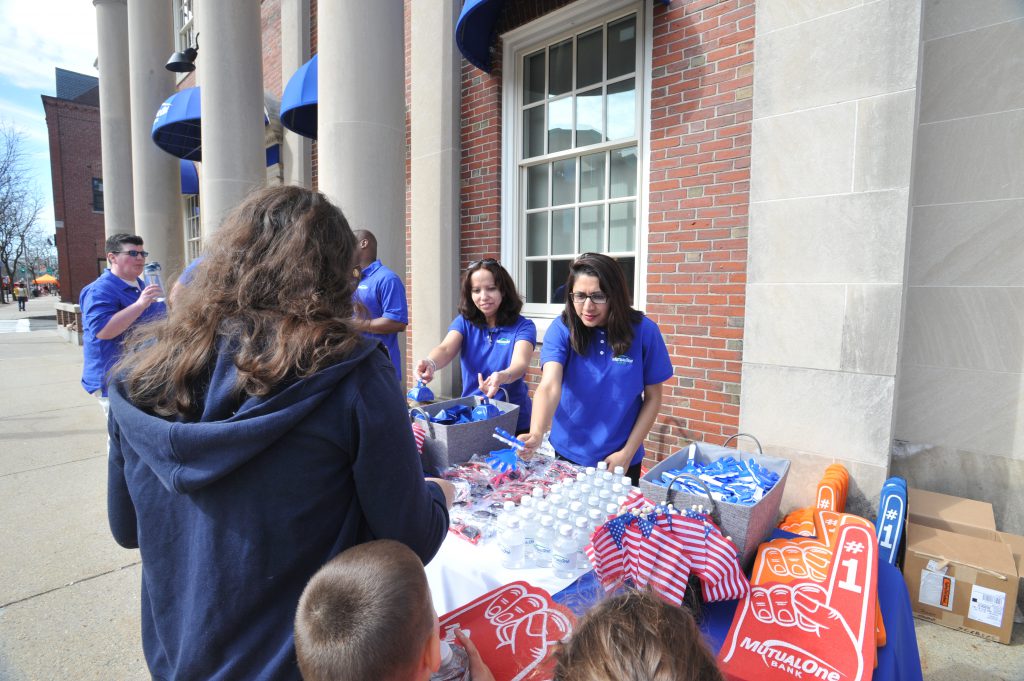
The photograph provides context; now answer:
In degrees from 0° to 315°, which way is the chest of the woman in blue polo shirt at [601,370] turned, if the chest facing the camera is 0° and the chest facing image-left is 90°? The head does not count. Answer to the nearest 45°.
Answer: approximately 0°

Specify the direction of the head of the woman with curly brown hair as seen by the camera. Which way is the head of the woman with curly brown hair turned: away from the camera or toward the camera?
away from the camera

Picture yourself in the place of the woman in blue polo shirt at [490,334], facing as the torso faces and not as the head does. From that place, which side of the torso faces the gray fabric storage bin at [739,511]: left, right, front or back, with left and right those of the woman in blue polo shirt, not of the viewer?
left

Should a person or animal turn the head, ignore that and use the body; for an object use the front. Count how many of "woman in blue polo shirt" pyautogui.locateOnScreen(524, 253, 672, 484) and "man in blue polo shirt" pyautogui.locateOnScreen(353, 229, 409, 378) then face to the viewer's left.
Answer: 1

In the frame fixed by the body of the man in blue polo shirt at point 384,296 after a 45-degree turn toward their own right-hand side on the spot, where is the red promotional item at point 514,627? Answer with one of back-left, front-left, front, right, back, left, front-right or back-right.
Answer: back-left

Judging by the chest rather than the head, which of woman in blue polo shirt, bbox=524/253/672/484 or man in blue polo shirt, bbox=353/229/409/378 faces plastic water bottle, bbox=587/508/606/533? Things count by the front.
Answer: the woman in blue polo shirt

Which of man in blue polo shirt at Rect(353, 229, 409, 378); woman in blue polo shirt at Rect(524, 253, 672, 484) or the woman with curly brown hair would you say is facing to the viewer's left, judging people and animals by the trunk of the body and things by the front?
the man in blue polo shirt

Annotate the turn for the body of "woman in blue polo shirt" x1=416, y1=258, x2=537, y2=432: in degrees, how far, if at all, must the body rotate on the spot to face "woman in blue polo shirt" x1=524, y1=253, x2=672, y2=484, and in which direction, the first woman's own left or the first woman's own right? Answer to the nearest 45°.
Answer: approximately 90° to the first woman's own left

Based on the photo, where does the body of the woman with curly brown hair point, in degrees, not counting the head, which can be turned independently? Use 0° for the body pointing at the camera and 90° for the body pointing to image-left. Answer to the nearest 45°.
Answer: approximately 225°

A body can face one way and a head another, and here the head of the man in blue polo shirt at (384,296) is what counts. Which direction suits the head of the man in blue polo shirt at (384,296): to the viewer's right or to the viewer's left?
to the viewer's left

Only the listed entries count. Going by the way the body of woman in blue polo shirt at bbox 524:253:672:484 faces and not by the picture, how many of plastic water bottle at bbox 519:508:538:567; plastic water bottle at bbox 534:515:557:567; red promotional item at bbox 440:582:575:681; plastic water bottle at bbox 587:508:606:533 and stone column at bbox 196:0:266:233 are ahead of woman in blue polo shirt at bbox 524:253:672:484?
4

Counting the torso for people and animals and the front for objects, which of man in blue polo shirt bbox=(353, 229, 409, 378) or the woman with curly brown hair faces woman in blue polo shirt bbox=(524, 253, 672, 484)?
the woman with curly brown hair

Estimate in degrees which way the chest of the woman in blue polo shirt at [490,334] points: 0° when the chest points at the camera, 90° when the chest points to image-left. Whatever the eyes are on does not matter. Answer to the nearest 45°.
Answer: approximately 45°

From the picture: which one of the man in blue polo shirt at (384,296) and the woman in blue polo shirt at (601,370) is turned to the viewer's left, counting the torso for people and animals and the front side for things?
the man in blue polo shirt

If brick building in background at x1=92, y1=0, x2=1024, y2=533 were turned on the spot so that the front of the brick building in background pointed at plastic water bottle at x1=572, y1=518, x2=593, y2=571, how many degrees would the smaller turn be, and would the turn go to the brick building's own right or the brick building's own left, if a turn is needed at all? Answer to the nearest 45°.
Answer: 0° — it already faces it

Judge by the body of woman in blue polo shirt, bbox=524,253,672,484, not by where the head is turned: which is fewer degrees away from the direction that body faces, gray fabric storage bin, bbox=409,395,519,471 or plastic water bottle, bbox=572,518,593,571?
the plastic water bottle

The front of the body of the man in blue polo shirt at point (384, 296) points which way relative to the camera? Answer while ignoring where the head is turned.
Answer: to the viewer's left

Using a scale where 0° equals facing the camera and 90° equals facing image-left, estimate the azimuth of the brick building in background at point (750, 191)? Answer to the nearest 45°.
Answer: approximately 45°
